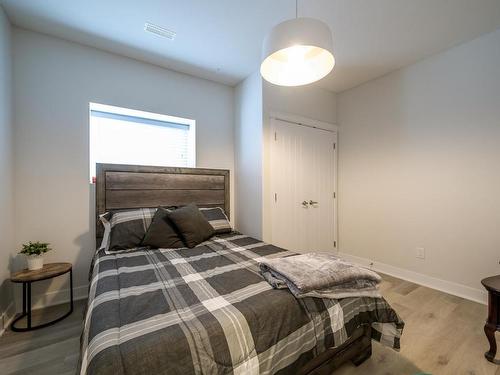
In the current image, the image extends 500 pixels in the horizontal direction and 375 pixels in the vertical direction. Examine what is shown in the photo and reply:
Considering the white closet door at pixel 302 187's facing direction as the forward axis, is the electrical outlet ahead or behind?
ahead

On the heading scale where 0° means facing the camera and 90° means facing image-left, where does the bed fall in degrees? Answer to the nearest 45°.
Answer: approximately 315°

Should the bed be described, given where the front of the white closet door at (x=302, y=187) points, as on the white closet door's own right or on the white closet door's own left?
on the white closet door's own right

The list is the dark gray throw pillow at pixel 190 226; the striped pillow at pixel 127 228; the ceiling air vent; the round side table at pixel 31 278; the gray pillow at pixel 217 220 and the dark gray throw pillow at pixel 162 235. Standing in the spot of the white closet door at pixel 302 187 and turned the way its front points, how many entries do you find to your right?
6

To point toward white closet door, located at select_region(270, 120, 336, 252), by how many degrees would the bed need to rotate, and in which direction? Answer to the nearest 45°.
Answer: approximately 90° to its left

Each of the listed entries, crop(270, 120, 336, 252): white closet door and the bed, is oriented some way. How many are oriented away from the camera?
0

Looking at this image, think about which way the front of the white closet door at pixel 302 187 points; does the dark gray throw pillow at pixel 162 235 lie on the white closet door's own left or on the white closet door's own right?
on the white closet door's own right

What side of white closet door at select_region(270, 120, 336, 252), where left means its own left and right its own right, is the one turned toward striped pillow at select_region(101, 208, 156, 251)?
right

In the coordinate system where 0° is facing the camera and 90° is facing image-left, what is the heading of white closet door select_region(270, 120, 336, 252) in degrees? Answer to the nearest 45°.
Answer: approximately 315°
